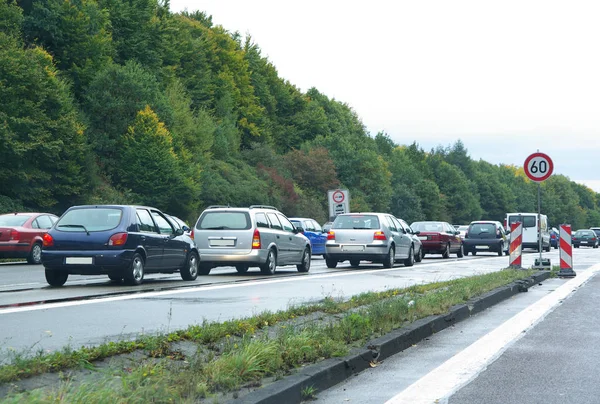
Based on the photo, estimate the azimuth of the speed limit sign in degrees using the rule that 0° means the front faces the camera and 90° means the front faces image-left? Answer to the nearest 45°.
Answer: approximately 0°

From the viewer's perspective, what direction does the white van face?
away from the camera

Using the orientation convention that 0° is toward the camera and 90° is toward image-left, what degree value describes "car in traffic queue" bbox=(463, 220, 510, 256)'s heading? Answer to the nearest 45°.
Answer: approximately 180°

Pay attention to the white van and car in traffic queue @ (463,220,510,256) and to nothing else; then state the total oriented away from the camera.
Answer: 2

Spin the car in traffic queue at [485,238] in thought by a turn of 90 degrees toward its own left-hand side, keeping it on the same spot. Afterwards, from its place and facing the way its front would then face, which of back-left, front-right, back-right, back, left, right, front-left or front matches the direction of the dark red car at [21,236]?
front-left

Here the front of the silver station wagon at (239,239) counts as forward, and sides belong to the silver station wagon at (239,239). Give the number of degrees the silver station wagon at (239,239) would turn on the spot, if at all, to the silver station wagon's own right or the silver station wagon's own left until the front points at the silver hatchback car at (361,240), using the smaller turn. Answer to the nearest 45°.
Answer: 0° — it already faces it

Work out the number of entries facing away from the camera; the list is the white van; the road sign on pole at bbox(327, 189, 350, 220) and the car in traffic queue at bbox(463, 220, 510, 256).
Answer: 2

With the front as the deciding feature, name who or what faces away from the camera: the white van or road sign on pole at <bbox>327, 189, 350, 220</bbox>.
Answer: the white van

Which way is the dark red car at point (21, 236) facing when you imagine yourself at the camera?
facing away from the viewer and to the right of the viewer

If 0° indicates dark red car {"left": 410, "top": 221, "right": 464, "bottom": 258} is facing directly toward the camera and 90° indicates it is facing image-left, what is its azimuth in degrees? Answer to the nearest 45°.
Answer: approximately 225°
